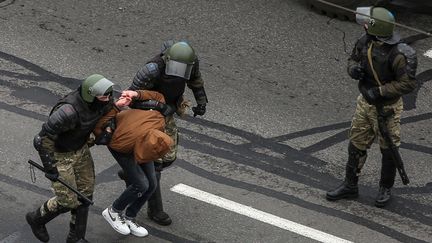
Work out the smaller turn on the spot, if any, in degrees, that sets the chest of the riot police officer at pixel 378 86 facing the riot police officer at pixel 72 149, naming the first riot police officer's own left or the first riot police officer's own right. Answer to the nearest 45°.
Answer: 0° — they already face them

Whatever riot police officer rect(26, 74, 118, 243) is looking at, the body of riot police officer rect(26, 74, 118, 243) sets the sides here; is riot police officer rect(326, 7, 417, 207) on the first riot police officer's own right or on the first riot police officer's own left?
on the first riot police officer's own left

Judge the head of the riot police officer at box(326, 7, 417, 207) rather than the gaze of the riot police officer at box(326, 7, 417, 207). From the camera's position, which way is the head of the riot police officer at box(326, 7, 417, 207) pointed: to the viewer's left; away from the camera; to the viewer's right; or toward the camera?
to the viewer's left

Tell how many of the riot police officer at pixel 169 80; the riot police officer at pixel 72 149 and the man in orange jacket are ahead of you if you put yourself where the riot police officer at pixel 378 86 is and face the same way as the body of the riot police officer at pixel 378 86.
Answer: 3

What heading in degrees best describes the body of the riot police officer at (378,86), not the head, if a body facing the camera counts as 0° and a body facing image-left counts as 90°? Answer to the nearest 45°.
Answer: approximately 45°
